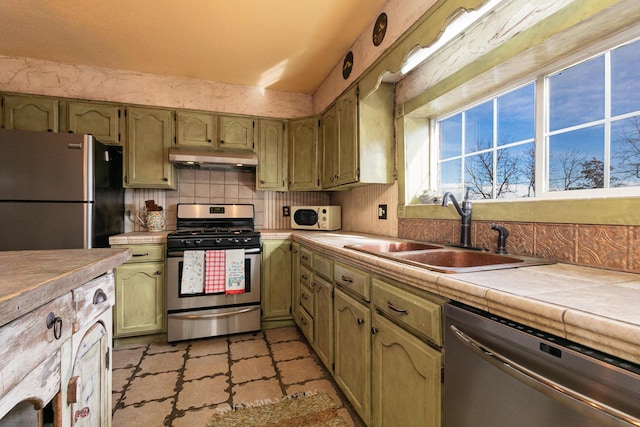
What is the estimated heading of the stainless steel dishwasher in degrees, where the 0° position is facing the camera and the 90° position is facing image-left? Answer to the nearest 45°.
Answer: approximately 45°

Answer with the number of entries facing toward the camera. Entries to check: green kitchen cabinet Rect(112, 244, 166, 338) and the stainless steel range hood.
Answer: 2

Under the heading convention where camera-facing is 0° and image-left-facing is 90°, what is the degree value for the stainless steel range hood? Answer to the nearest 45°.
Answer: approximately 0°

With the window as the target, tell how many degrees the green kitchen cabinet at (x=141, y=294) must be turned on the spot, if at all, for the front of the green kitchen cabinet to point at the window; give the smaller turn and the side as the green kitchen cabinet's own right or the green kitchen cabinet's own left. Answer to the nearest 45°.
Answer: approximately 45° to the green kitchen cabinet's own left

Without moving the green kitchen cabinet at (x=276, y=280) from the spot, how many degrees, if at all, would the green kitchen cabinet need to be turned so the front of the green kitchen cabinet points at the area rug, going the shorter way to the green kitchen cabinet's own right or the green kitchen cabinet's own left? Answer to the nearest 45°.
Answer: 0° — it already faces it

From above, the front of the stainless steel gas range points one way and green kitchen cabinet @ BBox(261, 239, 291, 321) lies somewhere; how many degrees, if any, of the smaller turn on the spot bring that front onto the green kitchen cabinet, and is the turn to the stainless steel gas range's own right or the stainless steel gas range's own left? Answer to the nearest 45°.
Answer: approximately 90° to the stainless steel gas range's own left
